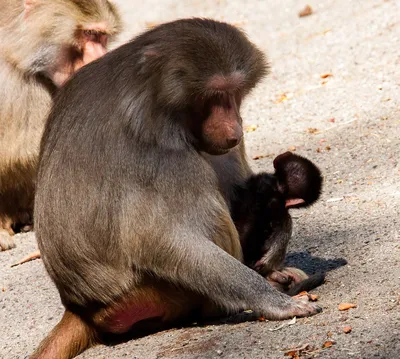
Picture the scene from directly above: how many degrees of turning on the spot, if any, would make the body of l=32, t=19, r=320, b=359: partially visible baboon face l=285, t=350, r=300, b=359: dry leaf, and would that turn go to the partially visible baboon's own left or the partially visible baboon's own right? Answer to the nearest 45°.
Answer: approximately 45° to the partially visible baboon's own right

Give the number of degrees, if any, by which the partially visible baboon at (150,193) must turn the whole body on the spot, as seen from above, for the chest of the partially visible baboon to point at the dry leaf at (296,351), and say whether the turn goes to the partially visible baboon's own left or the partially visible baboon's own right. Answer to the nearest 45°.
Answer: approximately 45° to the partially visible baboon's own right

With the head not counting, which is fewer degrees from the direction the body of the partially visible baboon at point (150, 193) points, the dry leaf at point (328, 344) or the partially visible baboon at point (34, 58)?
the dry leaf

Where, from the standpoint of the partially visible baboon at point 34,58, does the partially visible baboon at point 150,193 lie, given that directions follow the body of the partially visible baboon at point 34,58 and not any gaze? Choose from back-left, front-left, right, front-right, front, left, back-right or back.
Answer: right

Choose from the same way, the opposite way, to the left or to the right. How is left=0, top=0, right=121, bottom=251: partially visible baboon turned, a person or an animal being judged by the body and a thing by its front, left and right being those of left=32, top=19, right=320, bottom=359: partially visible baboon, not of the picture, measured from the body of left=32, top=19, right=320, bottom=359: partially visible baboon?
the same way

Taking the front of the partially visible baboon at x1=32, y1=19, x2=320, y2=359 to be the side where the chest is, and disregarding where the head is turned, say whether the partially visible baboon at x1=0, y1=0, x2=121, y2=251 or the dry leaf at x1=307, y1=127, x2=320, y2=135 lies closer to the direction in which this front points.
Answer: the dry leaf

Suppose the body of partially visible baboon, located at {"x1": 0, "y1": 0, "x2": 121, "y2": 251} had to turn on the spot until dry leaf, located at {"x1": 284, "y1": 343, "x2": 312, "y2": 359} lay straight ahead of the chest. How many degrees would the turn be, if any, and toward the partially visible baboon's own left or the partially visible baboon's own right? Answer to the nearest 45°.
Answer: approximately 90° to the partially visible baboon's own right

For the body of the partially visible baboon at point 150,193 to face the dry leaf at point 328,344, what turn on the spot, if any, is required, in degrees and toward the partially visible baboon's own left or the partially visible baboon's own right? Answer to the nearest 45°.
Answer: approximately 45° to the partially visible baboon's own right

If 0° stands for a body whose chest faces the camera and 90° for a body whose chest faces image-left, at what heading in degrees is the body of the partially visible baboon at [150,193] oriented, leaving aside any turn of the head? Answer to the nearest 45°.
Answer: approximately 270°

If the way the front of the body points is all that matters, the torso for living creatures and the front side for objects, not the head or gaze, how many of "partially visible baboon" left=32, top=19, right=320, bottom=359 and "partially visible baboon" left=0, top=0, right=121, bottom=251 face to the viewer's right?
2

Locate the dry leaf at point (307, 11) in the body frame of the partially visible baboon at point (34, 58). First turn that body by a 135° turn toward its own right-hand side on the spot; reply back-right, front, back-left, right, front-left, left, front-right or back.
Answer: back

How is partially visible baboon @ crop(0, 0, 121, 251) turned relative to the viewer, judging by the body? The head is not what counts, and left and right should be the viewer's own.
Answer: facing to the right of the viewer

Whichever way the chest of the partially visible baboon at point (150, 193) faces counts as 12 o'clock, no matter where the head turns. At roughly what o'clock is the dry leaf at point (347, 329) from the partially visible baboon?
The dry leaf is roughly at 1 o'clock from the partially visible baboon.
